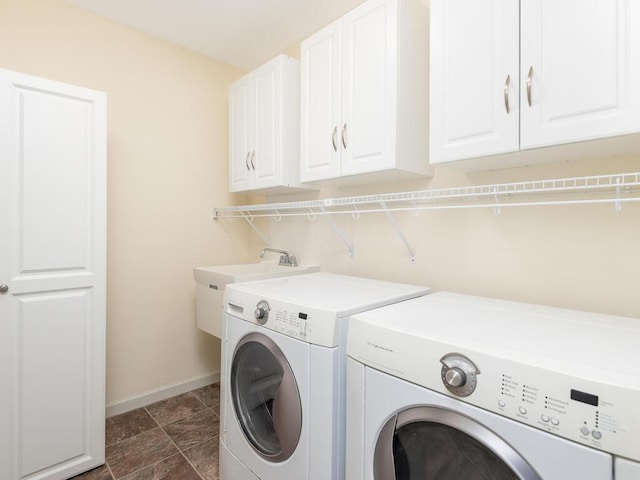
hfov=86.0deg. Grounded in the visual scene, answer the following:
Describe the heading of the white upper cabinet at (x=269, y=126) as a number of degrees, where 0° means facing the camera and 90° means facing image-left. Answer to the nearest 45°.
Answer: approximately 45°

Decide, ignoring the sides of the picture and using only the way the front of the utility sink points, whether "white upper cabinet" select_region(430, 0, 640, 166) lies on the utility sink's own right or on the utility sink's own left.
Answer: on the utility sink's own left

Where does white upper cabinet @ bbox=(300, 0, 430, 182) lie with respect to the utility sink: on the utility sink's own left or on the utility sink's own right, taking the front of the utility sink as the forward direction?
on the utility sink's own left

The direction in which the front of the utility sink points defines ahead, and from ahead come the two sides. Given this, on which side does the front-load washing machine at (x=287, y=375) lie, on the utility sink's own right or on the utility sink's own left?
on the utility sink's own left

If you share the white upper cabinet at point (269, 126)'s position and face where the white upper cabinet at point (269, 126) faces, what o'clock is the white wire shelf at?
The white wire shelf is roughly at 9 o'clock from the white upper cabinet.

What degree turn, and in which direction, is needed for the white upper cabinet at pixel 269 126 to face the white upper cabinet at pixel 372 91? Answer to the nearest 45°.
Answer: approximately 90° to its left

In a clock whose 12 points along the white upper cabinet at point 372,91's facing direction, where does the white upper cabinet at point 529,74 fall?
the white upper cabinet at point 529,74 is roughly at 9 o'clock from the white upper cabinet at point 372,91.

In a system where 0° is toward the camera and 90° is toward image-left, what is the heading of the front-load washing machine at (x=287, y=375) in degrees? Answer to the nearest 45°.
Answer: approximately 45°
